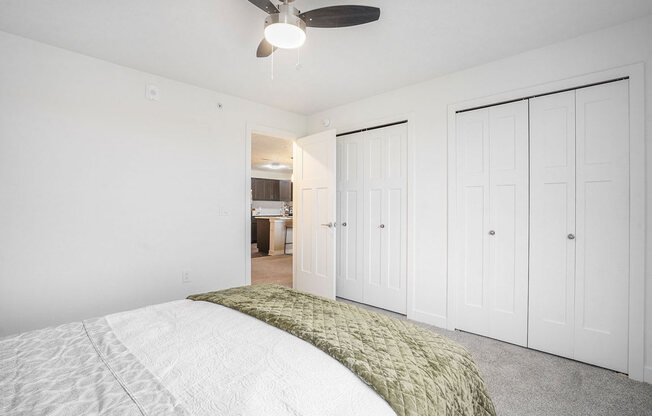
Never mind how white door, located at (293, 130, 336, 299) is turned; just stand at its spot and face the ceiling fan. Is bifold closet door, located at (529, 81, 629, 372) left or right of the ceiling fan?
left

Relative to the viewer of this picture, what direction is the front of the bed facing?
facing away from the viewer and to the right of the viewer

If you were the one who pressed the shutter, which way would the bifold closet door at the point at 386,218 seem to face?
facing the viewer and to the left of the viewer

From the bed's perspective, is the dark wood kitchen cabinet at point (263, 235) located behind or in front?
in front

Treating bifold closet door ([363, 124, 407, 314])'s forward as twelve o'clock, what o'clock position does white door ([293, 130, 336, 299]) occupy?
The white door is roughly at 2 o'clock from the bifold closet door.

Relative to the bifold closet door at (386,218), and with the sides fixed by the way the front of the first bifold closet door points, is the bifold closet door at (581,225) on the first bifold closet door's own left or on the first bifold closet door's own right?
on the first bifold closet door's own left

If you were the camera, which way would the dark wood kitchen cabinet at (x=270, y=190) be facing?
facing the viewer and to the right of the viewer

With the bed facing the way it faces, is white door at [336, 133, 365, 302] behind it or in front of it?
in front

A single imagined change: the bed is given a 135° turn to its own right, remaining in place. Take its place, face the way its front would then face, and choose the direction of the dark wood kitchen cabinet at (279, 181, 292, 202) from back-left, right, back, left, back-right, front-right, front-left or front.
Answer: back

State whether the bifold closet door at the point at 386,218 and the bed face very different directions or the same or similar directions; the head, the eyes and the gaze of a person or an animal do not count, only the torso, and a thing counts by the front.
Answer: very different directions

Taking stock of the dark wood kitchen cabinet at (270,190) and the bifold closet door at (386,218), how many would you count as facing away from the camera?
0

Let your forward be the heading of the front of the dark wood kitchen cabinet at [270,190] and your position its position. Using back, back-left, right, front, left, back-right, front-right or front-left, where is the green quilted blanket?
front-right

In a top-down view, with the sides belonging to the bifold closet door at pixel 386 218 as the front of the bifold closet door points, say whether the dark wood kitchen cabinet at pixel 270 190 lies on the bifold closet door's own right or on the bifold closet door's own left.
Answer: on the bifold closet door's own right

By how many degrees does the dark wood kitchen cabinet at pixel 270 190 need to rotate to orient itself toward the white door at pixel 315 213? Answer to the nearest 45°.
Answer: approximately 45° to its right

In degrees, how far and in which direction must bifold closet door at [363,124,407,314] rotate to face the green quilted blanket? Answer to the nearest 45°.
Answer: approximately 45° to its left

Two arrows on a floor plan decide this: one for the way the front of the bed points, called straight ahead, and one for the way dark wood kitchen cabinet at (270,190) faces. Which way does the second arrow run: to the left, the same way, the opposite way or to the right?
to the right

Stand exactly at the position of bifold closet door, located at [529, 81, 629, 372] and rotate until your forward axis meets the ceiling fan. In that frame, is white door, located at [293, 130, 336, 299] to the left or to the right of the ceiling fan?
right
